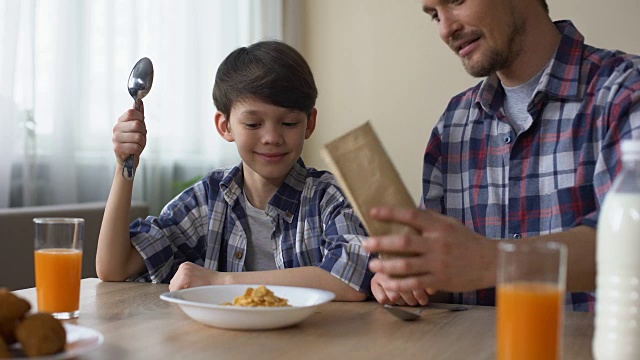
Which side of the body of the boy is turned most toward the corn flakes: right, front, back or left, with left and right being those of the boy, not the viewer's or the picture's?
front

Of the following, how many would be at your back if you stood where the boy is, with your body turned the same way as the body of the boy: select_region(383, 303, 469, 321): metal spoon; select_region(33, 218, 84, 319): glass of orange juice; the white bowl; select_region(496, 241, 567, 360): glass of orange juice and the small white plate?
0

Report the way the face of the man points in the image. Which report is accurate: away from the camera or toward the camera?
toward the camera

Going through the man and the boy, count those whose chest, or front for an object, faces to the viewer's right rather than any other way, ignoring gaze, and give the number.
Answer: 0

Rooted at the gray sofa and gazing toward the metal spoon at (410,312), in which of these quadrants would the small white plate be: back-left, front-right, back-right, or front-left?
front-right

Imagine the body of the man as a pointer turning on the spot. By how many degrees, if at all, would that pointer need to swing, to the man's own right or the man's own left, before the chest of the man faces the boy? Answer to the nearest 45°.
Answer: approximately 45° to the man's own right

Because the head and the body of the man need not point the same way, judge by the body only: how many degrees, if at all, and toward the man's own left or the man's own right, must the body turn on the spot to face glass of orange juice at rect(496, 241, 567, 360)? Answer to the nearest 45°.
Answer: approximately 45° to the man's own left

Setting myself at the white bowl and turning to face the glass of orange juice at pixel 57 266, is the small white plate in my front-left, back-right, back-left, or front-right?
front-left

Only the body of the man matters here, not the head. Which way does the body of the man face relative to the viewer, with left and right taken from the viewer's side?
facing the viewer and to the left of the viewer

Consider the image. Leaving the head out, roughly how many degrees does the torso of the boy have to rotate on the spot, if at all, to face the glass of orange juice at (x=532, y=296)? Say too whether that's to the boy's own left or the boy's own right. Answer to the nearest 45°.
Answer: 0° — they already face it

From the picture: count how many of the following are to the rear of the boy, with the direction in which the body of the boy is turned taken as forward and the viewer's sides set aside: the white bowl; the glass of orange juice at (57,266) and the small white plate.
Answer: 0

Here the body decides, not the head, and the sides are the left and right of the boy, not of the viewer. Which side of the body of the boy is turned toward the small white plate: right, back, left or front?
front

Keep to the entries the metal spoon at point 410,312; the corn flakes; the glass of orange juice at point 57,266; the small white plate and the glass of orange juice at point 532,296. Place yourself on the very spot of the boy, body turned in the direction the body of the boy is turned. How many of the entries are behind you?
0

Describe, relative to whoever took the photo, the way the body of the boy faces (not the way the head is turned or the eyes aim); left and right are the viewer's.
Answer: facing the viewer

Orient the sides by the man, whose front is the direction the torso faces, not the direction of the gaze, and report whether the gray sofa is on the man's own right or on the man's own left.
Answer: on the man's own right

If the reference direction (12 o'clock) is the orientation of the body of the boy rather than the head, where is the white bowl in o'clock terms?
The white bowl is roughly at 12 o'clock from the boy.

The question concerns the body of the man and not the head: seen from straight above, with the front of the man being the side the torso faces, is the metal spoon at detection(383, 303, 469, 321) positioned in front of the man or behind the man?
in front

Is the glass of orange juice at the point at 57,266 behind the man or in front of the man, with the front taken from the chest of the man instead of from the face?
in front
